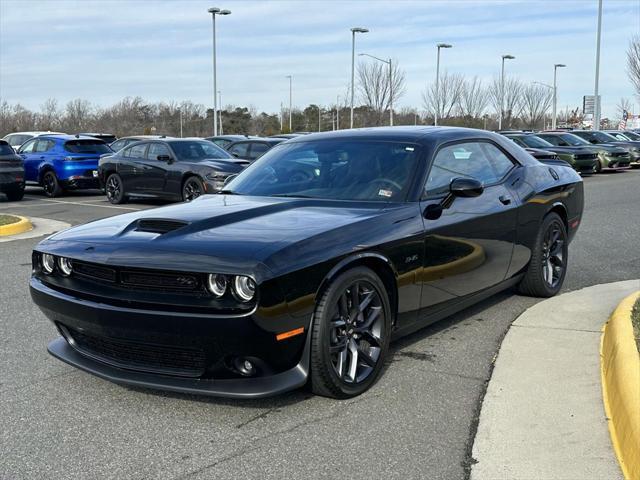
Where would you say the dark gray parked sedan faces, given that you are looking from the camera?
facing the viewer and to the right of the viewer

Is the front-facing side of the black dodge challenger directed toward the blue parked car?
no

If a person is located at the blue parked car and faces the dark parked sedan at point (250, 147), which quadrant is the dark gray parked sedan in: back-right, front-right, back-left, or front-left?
front-right

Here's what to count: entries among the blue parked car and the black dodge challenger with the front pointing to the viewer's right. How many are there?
0

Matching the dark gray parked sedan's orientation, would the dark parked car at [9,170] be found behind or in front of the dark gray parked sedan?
behind

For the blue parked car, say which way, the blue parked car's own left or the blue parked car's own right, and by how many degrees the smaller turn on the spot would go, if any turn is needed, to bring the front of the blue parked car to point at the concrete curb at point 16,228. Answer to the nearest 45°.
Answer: approximately 135° to the blue parked car's own left

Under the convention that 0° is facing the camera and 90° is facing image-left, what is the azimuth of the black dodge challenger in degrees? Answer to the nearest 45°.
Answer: approximately 45°

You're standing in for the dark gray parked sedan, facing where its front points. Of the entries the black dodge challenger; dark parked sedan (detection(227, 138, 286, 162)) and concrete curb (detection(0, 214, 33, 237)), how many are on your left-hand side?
1

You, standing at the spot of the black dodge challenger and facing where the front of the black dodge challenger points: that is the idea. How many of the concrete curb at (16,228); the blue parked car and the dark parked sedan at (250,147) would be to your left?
0

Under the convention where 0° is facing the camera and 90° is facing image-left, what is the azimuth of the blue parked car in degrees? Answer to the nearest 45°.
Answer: approximately 135°

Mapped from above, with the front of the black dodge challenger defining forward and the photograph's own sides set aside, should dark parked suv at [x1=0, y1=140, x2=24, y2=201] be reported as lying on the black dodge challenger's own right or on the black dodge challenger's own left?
on the black dodge challenger's own right

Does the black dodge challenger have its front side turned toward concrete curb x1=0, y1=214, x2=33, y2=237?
no

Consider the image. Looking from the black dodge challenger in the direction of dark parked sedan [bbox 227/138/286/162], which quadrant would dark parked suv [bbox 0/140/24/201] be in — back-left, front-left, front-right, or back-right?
front-left

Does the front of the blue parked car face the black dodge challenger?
no
